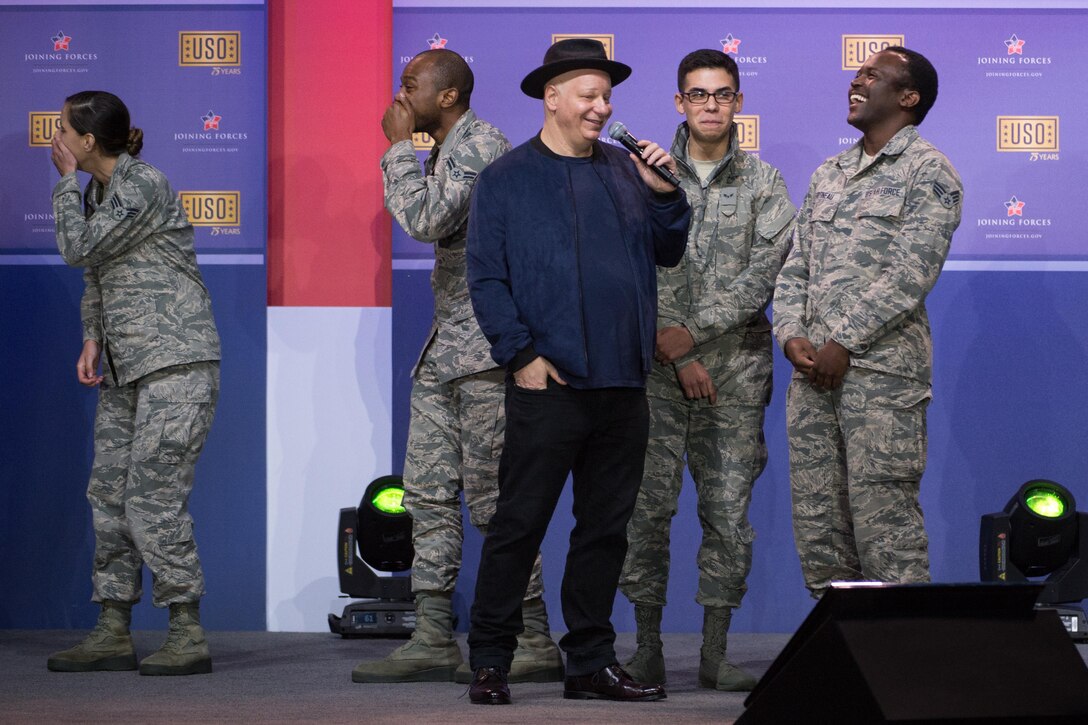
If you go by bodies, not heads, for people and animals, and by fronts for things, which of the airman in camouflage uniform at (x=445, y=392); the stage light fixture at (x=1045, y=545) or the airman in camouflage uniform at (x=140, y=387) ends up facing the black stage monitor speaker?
the stage light fixture

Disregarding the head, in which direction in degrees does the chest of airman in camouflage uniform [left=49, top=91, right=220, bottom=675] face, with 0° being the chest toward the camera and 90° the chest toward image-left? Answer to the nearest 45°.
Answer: approximately 90°

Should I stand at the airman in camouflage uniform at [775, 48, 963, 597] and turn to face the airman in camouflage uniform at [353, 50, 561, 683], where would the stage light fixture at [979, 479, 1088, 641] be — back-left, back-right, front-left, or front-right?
back-right

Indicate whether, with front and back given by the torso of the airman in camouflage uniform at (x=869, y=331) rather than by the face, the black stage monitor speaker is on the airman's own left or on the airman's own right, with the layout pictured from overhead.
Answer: on the airman's own left

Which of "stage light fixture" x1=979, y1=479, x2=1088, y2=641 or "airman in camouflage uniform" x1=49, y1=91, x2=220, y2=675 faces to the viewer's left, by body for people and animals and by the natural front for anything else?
the airman in camouflage uniform

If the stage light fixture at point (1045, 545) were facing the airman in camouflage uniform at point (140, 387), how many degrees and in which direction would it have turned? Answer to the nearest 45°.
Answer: approximately 45° to its right

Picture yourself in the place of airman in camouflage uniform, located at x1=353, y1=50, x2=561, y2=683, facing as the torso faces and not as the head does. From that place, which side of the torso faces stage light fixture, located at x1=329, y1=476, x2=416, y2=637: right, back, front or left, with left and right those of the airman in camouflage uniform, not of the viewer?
right

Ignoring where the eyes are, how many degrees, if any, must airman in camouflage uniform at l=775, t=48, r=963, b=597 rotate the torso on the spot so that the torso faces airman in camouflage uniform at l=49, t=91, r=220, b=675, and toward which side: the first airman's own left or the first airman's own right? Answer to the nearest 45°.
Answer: approximately 45° to the first airman's own right

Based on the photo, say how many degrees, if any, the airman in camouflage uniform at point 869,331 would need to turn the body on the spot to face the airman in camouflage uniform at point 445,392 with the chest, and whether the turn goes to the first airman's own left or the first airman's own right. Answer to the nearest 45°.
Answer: approximately 45° to the first airman's own right

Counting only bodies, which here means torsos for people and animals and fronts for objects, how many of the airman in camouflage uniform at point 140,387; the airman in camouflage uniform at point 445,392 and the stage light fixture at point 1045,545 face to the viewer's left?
2

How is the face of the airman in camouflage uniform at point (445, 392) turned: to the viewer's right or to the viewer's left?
to the viewer's left

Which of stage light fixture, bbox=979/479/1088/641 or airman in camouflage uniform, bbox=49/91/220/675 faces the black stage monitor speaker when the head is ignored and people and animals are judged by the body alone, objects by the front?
the stage light fixture

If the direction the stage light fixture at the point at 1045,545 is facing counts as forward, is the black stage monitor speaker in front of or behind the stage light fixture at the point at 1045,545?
in front

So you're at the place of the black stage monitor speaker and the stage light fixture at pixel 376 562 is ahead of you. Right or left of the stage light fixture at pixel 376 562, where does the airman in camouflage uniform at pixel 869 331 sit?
right

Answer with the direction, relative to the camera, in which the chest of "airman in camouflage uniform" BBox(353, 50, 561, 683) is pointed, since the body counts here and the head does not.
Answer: to the viewer's left

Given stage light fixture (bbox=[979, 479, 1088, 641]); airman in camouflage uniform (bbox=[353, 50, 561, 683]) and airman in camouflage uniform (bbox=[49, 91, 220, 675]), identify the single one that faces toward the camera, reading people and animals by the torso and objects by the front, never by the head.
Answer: the stage light fixture

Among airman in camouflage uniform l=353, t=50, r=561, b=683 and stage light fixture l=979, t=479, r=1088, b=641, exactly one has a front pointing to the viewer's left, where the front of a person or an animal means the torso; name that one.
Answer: the airman in camouflage uniform

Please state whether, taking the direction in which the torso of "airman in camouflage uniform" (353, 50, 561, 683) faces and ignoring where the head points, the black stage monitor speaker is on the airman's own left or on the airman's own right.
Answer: on the airman's own left
